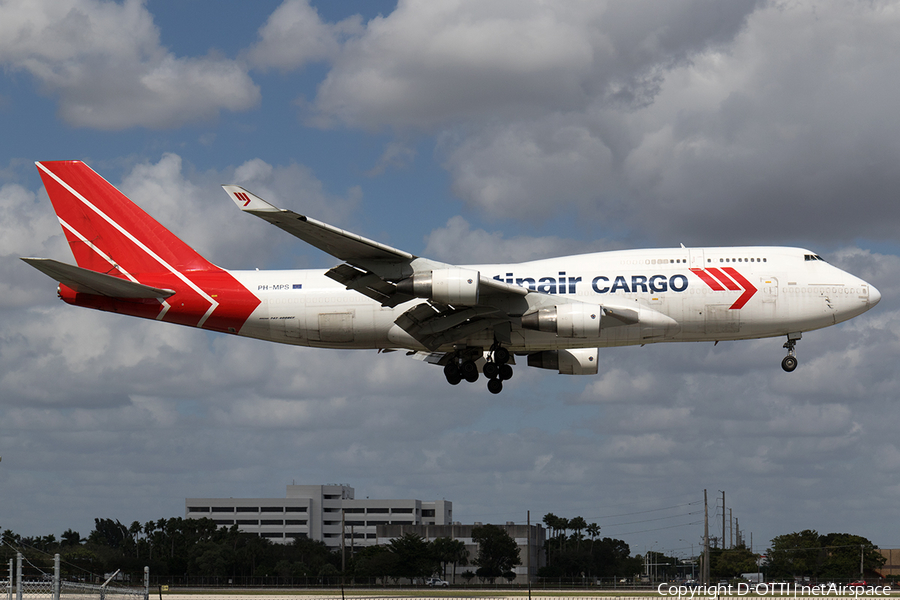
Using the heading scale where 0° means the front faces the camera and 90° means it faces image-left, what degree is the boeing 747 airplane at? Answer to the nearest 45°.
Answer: approximately 270°
